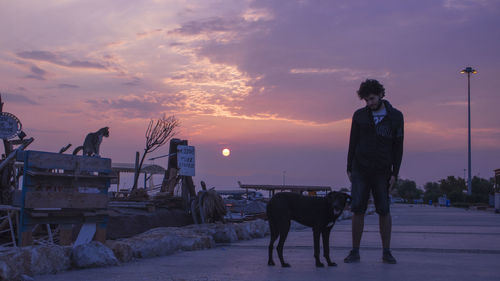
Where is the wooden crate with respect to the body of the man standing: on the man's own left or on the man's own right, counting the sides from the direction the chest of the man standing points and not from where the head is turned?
on the man's own right

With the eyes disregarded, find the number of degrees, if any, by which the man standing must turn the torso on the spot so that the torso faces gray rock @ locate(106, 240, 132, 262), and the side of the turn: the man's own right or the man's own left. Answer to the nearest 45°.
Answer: approximately 90° to the man's own right

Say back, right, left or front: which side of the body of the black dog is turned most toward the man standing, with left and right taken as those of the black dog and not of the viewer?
front

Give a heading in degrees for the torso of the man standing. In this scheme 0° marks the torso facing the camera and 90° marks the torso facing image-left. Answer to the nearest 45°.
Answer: approximately 0°

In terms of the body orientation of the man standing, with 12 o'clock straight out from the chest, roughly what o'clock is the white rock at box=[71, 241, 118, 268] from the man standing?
The white rock is roughly at 2 o'clock from the man standing.

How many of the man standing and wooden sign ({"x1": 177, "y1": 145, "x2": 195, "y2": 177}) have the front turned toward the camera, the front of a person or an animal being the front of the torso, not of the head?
2

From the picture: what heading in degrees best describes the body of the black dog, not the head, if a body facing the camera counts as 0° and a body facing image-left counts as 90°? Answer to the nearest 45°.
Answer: approximately 270°

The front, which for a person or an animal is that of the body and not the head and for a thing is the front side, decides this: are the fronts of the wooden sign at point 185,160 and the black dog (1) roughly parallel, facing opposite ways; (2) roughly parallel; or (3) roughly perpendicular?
roughly perpendicular

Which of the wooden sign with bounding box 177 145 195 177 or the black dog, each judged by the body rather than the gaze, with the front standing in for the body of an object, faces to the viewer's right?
the black dog

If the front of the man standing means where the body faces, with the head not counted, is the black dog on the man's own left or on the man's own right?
on the man's own right

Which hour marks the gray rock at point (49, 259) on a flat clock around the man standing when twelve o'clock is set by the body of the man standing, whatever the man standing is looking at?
The gray rock is roughly at 2 o'clock from the man standing.

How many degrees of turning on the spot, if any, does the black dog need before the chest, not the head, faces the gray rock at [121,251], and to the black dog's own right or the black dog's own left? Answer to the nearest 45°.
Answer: approximately 180°

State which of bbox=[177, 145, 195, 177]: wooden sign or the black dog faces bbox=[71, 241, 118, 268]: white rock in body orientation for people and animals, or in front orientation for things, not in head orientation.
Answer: the wooden sign

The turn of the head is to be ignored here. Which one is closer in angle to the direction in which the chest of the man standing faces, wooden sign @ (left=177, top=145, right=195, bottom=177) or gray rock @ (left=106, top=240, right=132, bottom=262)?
the gray rock
